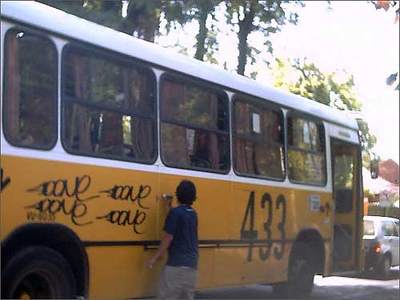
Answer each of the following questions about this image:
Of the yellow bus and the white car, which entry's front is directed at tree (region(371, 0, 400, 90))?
the yellow bus

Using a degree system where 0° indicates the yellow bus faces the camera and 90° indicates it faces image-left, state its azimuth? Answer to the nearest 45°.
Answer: approximately 225°

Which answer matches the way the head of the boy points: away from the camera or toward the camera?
away from the camera

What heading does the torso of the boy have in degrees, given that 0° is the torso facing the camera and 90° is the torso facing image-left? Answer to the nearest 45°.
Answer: approximately 135°

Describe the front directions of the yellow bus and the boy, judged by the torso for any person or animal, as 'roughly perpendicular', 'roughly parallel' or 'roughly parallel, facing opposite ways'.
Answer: roughly perpendicular

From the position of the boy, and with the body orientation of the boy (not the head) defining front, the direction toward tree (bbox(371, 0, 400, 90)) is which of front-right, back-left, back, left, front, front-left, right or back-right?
right

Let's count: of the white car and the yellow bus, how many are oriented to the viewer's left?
0

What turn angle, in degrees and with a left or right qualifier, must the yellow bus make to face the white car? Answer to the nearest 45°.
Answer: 0° — it already faces it

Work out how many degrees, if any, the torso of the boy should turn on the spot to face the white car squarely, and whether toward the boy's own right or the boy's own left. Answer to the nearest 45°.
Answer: approximately 90° to the boy's own right

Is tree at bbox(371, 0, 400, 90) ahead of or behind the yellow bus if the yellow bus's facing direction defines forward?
ahead
